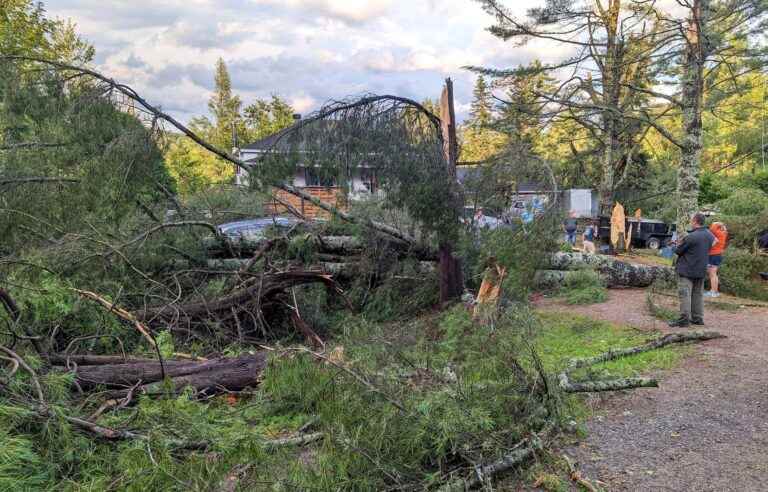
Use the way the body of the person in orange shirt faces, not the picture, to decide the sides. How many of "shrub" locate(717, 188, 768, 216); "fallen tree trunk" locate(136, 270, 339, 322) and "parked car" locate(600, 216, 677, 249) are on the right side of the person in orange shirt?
2

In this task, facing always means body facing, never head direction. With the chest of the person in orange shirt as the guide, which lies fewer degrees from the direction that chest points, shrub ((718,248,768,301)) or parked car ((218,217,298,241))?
the parked car

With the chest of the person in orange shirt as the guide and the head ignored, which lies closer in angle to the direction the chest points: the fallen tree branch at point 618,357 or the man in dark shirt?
the man in dark shirt

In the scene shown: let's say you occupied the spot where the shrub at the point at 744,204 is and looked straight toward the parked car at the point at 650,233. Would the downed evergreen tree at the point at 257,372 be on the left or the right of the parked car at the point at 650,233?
left

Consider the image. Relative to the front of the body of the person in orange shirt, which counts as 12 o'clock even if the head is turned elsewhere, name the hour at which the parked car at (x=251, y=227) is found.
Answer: The parked car is roughly at 11 o'clock from the person in orange shirt.

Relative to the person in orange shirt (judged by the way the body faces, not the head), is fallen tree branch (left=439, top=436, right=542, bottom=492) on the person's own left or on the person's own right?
on the person's own left

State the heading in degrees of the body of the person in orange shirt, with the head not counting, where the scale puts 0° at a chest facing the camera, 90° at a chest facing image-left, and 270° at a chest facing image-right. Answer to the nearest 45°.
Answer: approximately 90°
